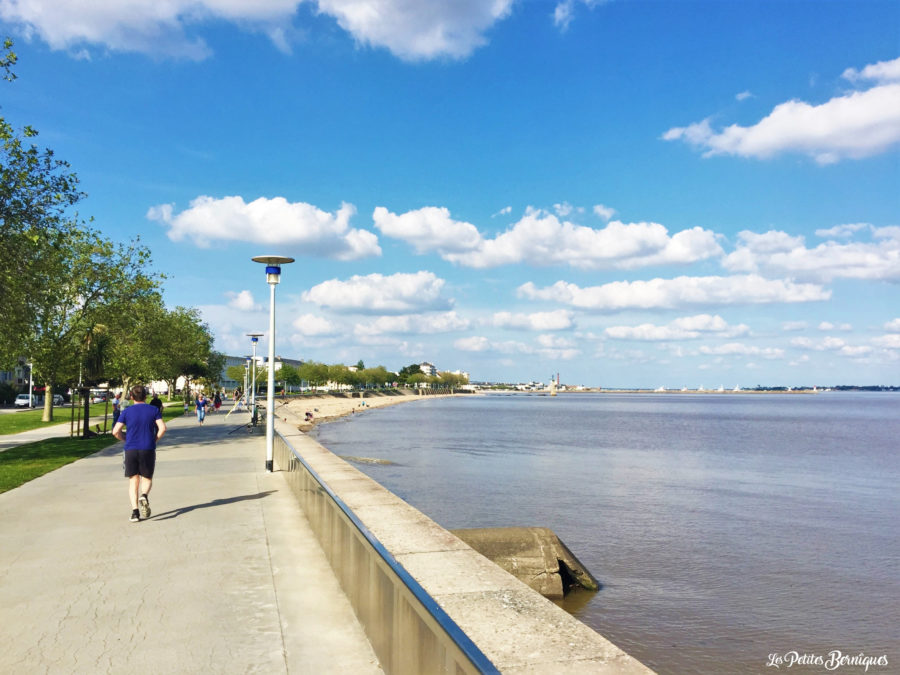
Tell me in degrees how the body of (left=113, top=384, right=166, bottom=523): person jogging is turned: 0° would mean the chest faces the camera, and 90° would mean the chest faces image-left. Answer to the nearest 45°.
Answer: approximately 180°

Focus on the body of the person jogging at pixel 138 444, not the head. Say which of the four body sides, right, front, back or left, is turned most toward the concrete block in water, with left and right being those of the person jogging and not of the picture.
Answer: right

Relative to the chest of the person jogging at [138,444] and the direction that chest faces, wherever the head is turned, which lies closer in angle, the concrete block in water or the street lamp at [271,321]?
the street lamp

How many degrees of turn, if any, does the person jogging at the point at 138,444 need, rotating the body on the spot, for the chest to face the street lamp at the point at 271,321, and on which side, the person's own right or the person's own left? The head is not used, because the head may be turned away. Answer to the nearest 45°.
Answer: approximately 45° to the person's own right

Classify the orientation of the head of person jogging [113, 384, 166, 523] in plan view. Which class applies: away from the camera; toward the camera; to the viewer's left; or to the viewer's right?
away from the camera
